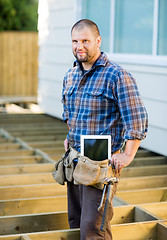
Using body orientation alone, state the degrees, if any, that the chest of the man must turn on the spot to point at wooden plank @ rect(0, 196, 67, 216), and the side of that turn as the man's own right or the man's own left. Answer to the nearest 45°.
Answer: approximately 90° to the man's own right

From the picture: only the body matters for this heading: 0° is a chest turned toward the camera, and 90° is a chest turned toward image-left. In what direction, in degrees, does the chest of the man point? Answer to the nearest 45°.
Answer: approximately 45°

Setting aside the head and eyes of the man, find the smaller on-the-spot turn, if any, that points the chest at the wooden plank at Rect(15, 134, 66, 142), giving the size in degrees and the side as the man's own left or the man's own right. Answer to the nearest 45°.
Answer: approximately 135° to the man's own right

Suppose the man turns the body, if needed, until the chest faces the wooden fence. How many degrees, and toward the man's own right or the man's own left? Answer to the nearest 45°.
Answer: approximately 135° to the man's own right

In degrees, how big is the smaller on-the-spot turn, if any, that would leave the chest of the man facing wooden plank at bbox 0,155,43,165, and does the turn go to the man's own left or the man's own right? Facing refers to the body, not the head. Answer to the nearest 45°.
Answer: approximately 135° to the man's own right
